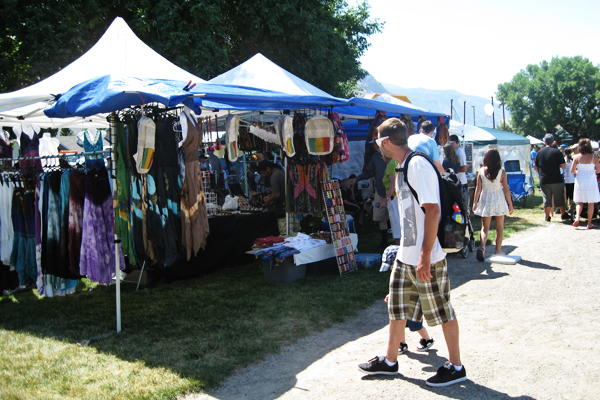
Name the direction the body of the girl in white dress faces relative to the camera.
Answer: away from the camera

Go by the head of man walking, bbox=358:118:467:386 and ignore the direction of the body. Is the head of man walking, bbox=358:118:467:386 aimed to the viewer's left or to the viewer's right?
to the viewer's left

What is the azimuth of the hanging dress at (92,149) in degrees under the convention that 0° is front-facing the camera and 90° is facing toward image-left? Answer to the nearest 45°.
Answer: approximately 0°

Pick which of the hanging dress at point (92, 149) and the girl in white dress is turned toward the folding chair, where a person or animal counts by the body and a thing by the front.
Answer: the girl in white dress

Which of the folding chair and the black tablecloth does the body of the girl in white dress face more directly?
the folding chair

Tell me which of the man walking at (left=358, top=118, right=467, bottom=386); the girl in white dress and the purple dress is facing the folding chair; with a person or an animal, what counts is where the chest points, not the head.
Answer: the girl in white dress
